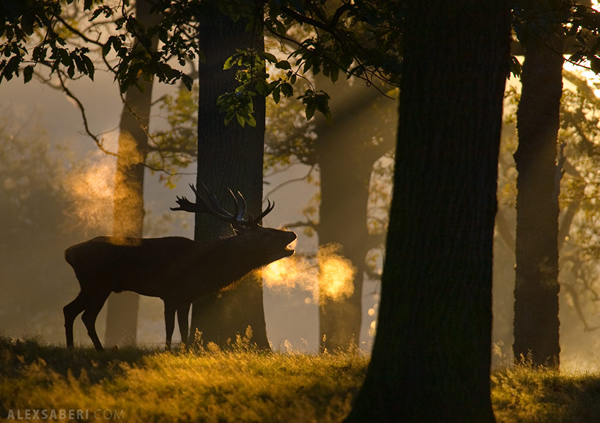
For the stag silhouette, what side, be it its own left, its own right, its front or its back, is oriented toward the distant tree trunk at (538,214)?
front

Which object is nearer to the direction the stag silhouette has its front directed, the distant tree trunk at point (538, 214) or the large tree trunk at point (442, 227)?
the distant tree trunk

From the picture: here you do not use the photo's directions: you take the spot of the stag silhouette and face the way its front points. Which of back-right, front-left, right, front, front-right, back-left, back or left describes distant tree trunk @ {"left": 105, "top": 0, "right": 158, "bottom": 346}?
left

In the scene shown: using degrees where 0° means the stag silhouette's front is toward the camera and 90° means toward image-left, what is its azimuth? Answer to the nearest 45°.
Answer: approximately 270°
